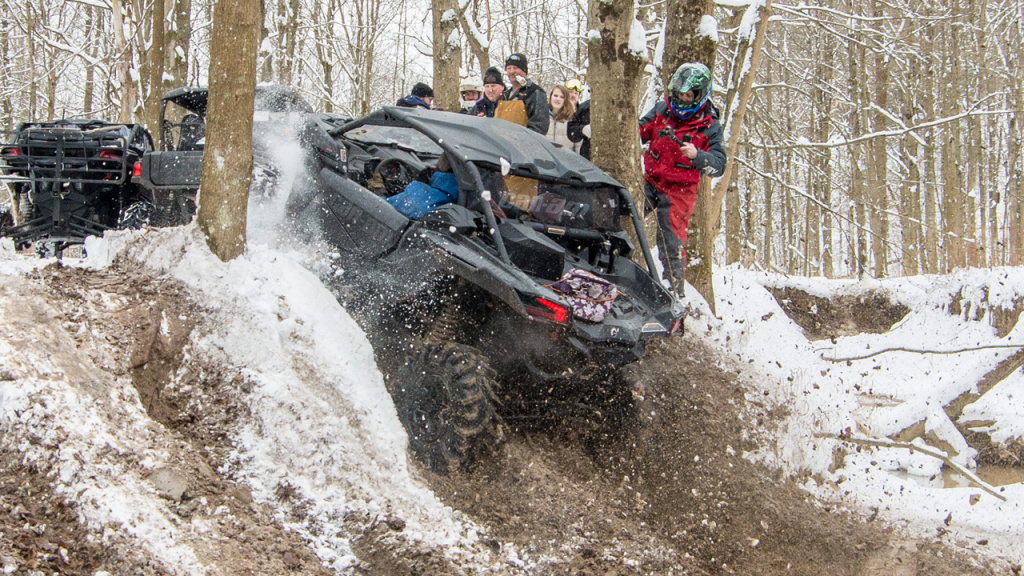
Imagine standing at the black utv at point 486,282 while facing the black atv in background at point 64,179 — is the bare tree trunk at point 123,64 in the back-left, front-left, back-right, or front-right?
front-right

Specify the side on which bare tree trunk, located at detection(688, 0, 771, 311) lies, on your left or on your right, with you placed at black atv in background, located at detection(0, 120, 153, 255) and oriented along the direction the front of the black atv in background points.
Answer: on your right

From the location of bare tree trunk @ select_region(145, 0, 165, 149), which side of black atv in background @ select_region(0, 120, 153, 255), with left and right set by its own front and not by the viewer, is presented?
front

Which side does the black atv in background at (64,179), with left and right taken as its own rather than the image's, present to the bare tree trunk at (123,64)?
front

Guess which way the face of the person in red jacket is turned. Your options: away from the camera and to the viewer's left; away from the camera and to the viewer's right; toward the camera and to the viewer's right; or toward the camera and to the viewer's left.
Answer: toward the camera and to the viewer's left

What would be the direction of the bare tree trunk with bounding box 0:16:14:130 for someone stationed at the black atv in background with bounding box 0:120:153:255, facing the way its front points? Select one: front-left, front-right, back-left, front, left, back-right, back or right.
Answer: front

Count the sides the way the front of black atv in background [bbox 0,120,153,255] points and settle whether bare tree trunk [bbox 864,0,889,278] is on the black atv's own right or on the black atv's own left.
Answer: on the black atv's own right

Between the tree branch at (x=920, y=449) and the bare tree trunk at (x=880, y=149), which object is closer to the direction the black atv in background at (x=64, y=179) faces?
the bare tree trunk

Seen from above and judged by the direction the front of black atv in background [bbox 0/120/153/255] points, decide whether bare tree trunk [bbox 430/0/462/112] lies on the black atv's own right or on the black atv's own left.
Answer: on the black atv's own right

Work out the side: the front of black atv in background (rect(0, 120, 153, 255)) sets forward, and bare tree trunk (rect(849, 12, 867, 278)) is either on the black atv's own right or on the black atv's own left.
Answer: on the black atv's own right

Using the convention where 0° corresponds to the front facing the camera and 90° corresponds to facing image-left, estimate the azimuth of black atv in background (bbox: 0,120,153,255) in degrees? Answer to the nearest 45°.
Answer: approximately 180°

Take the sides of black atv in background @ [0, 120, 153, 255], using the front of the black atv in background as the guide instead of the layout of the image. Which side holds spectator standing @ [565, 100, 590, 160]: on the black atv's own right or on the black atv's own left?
on the black atv's own right

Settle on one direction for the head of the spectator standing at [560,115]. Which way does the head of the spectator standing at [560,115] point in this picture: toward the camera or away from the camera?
toward the camera
